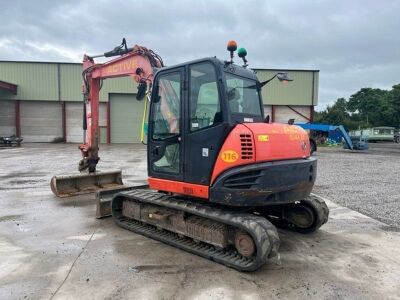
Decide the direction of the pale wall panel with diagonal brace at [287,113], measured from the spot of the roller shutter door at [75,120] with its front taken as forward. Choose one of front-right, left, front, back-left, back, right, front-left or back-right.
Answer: left

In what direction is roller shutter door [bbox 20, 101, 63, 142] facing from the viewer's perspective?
toward the camera

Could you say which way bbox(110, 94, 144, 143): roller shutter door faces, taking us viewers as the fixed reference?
facing the viewer

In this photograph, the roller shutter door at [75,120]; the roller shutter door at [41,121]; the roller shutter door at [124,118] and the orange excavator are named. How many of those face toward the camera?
3

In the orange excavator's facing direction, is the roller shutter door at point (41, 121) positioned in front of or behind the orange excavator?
in front

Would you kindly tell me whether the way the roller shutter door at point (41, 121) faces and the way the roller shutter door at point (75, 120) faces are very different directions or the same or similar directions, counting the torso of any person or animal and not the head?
same or similar directions

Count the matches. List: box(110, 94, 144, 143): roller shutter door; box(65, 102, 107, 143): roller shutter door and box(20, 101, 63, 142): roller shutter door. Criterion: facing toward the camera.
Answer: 3

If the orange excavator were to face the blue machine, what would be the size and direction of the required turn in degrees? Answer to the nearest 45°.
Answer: approximately 90° to its right

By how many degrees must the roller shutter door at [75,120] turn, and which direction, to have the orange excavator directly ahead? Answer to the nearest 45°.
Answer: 0° — it already faces it

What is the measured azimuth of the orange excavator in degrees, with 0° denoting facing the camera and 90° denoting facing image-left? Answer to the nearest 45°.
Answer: approximately 135°

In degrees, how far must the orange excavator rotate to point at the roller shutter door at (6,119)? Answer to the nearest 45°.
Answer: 0° — it already faces it

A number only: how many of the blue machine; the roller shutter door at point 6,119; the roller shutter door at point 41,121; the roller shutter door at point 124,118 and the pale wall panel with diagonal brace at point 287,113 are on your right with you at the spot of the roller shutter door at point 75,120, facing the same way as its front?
2

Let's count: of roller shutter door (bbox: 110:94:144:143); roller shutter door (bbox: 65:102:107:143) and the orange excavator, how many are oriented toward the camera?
2
